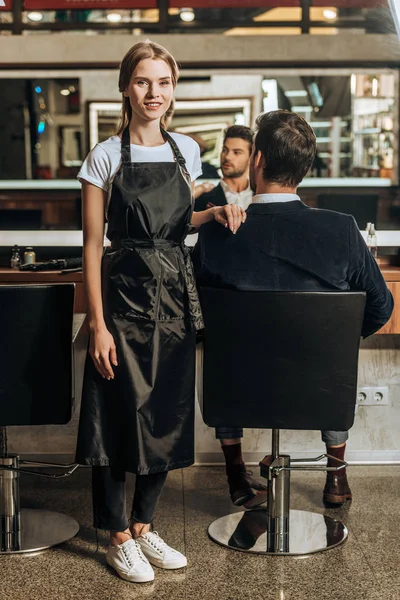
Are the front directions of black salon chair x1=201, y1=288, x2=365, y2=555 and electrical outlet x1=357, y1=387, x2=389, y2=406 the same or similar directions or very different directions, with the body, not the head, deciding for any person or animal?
very different directions

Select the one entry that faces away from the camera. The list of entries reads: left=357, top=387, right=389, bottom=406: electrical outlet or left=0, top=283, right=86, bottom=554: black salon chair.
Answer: the black salon chair

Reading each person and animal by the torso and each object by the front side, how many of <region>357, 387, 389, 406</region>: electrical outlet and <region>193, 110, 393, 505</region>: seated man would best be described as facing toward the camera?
1

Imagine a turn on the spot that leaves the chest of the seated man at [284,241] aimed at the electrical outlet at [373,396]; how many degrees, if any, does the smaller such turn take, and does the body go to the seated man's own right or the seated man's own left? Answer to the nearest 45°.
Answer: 0° — they already face it

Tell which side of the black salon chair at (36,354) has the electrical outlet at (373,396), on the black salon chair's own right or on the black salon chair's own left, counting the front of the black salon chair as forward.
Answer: on the black salon chair's own right

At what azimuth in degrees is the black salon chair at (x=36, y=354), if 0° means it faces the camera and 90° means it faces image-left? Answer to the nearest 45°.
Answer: approximately 180°

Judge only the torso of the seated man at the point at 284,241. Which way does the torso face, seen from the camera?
away from the camera

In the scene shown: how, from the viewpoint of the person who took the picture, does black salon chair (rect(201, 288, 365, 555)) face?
facing away from the viewer

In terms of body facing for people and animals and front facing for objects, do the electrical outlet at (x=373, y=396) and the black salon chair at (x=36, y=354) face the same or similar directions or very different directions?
very different directions

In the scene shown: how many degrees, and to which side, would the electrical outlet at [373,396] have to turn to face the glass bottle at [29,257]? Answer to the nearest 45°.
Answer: approximately 90° to its right

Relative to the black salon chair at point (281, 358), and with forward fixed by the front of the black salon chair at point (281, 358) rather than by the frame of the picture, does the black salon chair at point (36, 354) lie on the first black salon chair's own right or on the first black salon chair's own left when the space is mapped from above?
on the first black salon chair's own left

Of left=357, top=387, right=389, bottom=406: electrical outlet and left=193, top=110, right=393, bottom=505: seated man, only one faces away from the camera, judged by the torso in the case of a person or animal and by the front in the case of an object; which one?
the seated man

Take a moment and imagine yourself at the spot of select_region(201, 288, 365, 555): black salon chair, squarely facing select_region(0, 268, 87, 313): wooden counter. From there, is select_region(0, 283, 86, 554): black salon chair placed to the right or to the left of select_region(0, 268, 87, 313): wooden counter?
left
